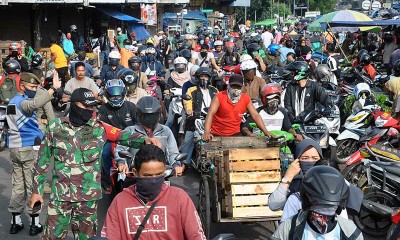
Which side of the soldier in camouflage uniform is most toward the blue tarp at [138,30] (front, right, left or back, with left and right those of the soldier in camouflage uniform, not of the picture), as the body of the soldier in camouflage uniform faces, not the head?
back

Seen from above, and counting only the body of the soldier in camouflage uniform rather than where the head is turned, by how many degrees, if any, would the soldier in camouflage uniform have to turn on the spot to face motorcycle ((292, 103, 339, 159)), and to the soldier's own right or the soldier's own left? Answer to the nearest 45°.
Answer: approximately 135° to the soldier's own left

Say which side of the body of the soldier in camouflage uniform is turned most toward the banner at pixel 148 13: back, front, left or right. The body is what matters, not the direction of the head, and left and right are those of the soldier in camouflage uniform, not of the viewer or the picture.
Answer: back

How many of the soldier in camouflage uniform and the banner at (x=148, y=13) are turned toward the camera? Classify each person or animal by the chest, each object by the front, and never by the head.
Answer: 2

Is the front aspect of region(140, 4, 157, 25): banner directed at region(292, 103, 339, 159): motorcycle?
yes

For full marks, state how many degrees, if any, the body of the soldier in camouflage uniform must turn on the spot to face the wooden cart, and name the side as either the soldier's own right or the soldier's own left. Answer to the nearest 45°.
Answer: approximately 135° to the soldier's own left

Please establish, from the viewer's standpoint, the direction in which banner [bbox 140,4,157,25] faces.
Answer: facing the viewer

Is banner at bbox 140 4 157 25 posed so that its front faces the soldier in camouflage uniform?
yes

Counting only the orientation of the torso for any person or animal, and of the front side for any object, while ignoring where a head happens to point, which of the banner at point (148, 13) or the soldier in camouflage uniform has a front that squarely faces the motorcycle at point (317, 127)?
the banner

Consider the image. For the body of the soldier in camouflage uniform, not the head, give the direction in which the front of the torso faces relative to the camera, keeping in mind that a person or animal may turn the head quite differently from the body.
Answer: toward the camera
